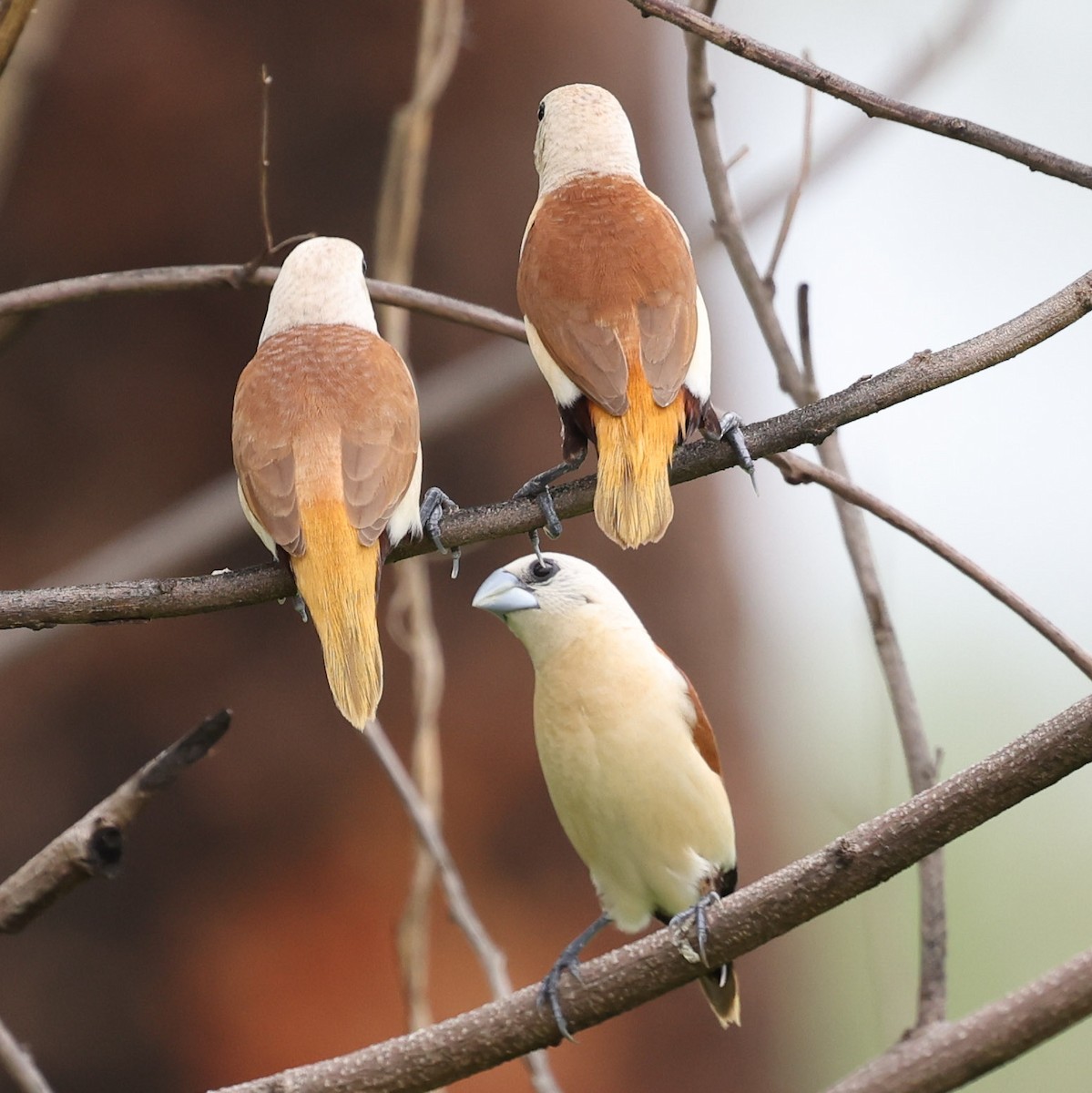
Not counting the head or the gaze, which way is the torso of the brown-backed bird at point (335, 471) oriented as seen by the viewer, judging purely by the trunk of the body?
away from the camera

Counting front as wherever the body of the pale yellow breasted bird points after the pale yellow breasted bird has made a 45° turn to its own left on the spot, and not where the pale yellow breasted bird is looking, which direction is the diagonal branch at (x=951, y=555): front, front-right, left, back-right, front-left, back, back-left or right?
front-left

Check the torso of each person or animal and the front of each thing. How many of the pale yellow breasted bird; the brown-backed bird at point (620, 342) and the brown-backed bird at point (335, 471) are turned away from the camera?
2

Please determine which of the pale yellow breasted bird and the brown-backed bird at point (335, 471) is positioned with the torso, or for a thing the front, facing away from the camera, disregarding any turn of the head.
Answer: the brown-backed bird

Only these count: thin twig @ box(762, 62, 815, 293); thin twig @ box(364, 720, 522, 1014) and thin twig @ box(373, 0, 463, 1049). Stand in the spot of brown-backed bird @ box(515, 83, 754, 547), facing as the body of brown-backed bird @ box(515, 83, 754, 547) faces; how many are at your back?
0

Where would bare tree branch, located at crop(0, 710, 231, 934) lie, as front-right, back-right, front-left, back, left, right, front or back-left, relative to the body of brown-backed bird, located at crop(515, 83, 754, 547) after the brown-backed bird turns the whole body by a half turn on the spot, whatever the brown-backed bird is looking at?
right

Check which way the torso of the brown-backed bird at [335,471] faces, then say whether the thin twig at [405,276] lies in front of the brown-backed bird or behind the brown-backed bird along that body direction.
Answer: in front

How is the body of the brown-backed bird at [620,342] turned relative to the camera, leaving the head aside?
away from the camera

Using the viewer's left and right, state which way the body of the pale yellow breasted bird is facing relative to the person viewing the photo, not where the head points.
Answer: facing the viewer and to the left of the viewer

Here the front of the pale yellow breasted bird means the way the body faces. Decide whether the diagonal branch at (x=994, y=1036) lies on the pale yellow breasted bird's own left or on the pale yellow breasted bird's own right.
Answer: on the pale yellow breasted bird's own left

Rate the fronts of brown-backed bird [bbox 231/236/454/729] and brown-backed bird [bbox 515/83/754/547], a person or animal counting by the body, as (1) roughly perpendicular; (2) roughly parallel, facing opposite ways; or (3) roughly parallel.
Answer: roughly parallel

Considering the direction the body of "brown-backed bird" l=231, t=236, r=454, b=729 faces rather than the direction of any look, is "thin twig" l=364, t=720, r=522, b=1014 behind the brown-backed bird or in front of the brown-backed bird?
in front
